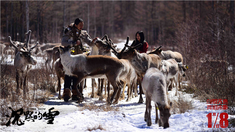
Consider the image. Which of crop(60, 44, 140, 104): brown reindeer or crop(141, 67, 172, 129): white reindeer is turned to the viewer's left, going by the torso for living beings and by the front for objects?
the brown reindeer

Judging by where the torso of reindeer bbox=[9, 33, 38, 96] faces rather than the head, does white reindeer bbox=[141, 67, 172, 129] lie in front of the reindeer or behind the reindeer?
in front

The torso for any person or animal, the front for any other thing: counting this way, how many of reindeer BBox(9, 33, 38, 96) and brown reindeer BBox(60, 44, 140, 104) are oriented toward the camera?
1

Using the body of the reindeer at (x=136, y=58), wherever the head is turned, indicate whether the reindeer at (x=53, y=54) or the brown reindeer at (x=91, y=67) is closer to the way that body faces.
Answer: the brown reindeer
